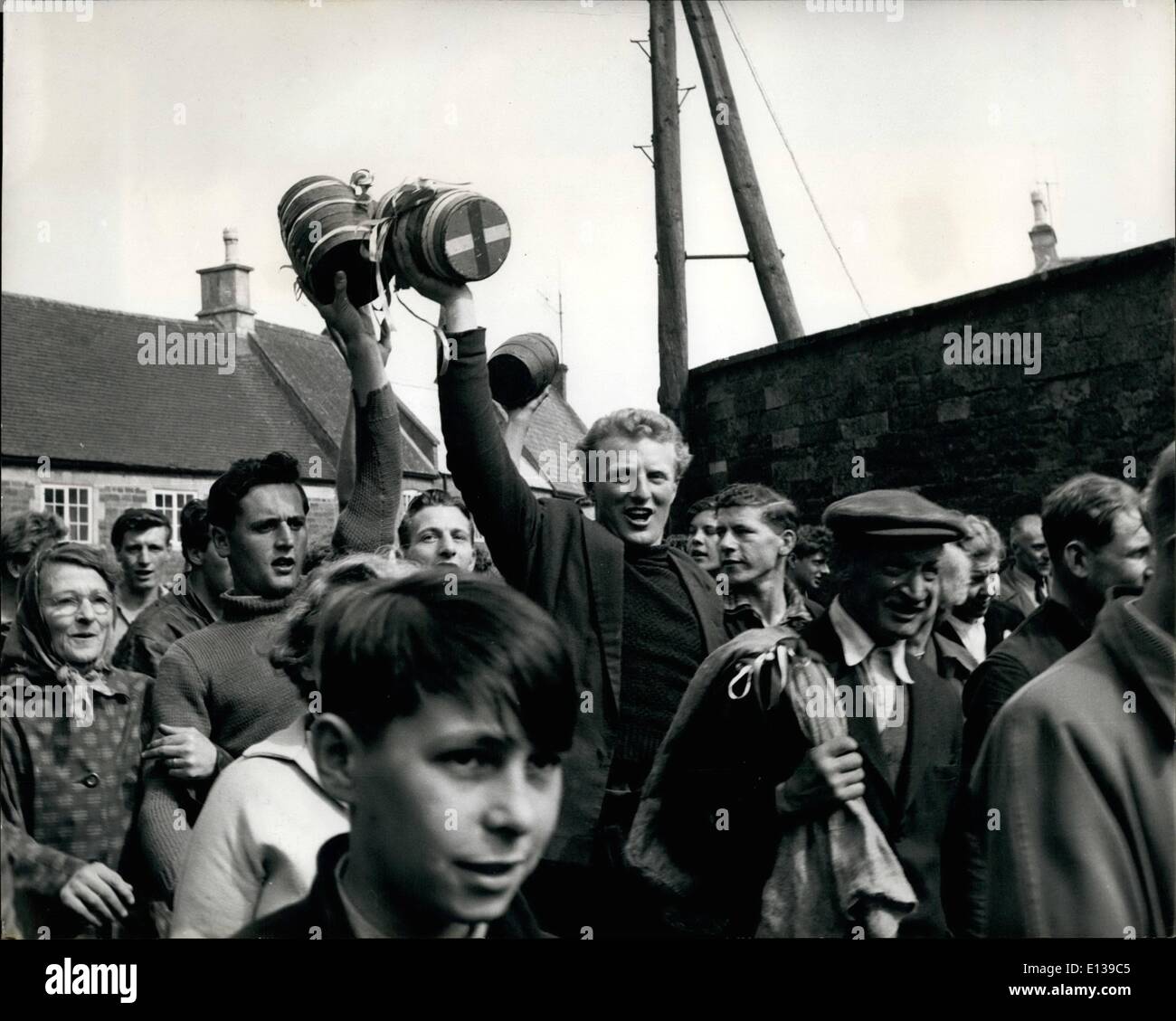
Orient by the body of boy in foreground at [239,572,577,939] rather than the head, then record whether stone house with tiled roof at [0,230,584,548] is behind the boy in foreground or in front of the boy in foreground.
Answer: behind

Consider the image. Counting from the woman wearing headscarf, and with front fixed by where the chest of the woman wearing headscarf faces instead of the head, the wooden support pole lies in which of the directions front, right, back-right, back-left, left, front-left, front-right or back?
left

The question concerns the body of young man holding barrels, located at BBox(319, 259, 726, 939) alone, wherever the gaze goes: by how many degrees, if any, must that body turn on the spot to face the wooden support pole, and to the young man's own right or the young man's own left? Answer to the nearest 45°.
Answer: approximately 135° to the young man's own left

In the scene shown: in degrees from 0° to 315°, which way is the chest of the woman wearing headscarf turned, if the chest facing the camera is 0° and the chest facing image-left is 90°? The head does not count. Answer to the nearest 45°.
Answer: approximately 315°

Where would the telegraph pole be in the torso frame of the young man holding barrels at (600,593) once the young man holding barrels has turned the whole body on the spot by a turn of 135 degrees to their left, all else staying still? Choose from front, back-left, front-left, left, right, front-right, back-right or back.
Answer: front

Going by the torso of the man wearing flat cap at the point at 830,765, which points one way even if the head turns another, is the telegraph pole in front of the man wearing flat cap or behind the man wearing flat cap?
behind
